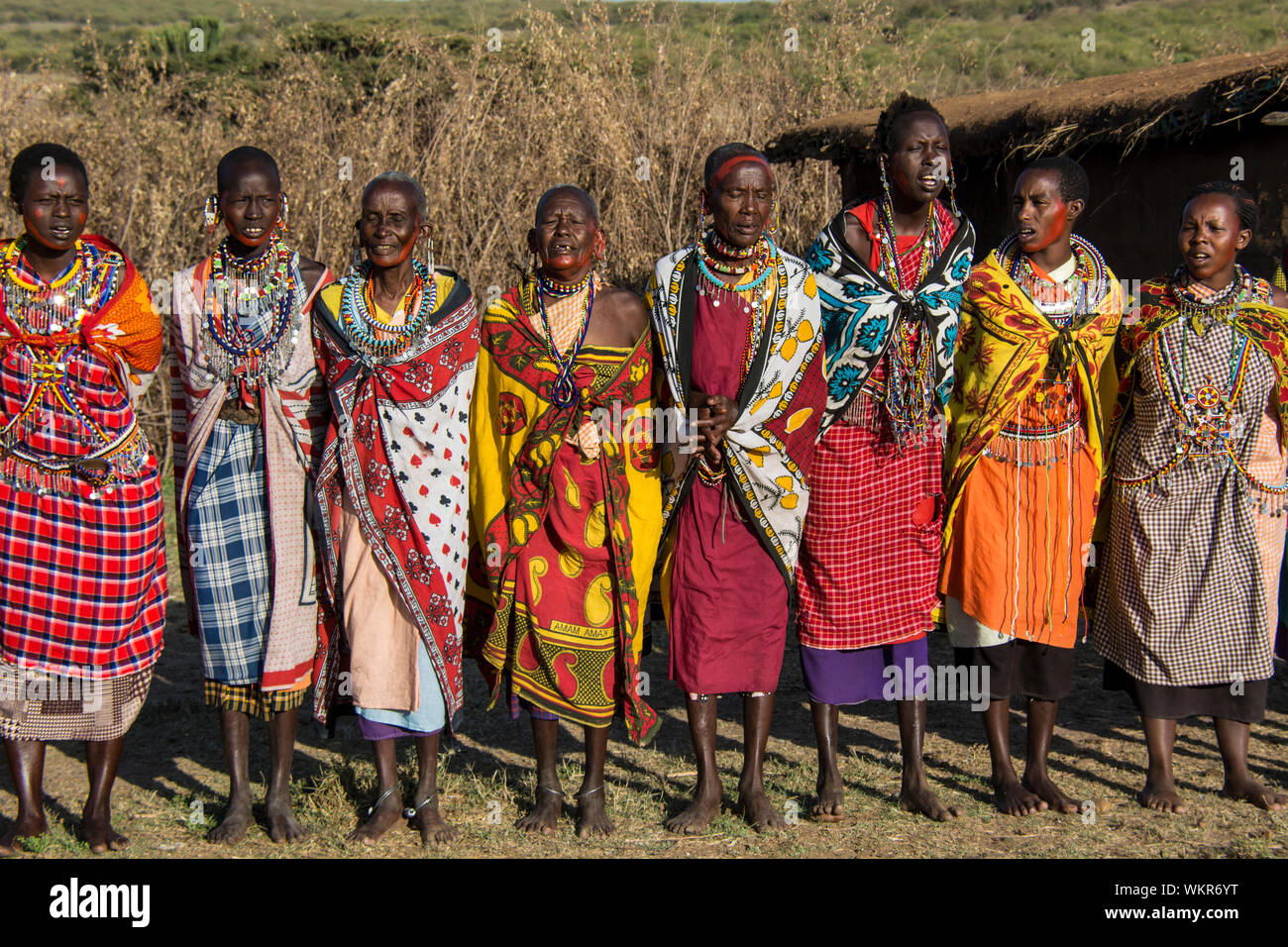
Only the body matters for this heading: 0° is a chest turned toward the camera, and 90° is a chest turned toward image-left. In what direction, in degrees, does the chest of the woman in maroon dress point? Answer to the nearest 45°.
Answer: approximately 0°

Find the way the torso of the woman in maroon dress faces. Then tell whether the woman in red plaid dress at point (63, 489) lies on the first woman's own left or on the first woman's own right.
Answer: on the first woman's own right

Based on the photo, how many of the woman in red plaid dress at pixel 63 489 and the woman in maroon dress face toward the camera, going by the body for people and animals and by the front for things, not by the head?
2

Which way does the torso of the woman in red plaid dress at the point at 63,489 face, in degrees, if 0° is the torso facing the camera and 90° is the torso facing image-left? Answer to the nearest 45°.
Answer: approximately 0°

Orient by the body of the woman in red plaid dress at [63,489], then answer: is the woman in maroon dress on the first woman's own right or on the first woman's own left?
on the first woman's own left
